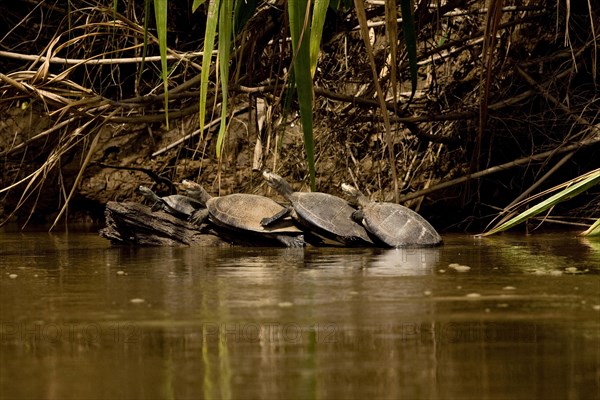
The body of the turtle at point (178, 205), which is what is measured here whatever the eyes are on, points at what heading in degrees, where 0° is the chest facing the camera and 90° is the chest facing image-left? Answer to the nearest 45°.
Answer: approximately 90°

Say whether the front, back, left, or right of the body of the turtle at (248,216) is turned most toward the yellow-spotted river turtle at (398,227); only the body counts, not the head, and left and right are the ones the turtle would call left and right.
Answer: back

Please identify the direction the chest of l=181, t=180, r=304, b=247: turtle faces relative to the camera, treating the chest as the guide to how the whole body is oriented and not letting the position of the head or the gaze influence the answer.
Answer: to the viewer's left

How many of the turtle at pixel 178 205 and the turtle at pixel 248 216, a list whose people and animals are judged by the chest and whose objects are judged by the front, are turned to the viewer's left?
2

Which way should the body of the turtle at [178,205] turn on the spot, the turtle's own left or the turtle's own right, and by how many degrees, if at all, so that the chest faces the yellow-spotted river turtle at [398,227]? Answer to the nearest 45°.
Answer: approximately 135° to the turtle's own left

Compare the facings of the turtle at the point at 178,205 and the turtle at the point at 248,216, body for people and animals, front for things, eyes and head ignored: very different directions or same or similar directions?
same or similar directions

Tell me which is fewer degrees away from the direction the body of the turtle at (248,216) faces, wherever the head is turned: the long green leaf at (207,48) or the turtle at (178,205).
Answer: the turtle
